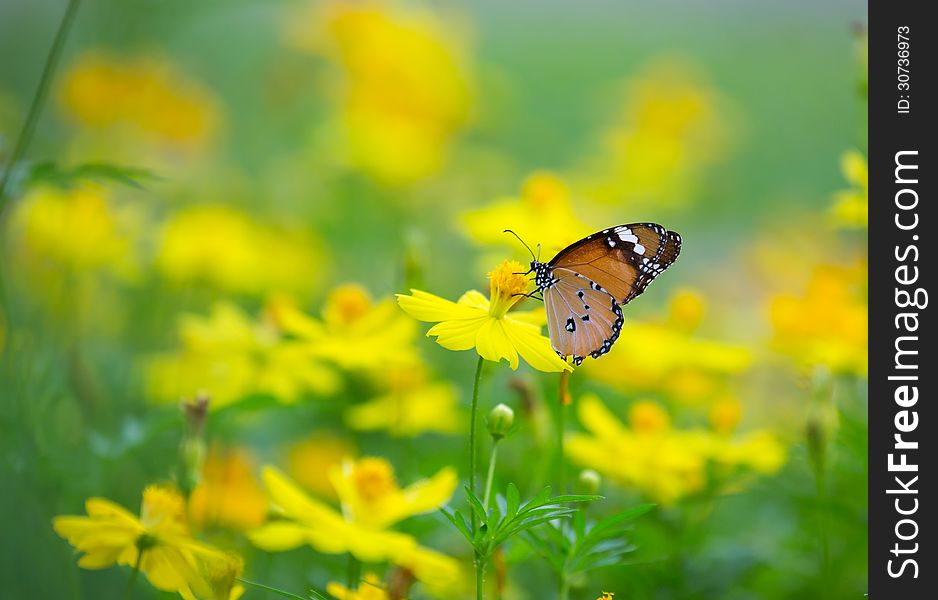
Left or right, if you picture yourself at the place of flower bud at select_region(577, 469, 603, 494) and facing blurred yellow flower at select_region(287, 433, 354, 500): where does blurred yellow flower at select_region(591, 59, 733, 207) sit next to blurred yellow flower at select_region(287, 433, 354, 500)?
right

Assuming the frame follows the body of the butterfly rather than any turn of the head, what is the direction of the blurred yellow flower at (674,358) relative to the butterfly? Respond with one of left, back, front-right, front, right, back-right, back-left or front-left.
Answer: right

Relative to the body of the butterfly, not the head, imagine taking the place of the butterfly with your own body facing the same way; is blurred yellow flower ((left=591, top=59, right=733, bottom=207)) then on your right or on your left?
on your right

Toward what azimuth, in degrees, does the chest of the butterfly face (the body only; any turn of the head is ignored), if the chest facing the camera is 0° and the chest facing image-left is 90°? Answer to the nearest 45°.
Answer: approximately 90°

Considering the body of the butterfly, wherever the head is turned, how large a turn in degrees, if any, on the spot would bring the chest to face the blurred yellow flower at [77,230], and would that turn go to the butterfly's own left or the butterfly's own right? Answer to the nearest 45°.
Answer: approximately 45° to the butterfly's own right

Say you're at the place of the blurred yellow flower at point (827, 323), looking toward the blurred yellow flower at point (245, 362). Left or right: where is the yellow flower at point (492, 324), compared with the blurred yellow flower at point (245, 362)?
left
